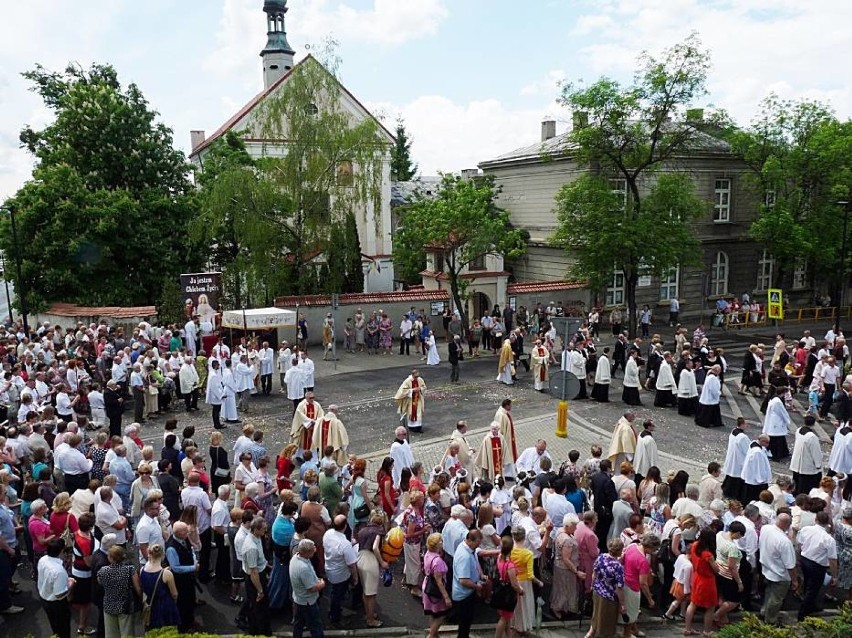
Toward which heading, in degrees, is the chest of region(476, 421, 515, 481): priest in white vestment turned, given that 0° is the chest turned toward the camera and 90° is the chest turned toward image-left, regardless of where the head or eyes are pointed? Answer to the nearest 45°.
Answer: approximately 315°

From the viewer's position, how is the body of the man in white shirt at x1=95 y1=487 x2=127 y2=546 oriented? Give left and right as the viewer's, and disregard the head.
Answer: facing away from the viewer and to the right of the viewer

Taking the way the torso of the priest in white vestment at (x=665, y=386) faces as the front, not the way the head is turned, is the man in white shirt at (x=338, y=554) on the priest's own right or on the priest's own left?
on the priest's own right

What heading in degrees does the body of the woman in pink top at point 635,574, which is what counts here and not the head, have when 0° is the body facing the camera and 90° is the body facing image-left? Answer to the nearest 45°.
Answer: approximately 225°

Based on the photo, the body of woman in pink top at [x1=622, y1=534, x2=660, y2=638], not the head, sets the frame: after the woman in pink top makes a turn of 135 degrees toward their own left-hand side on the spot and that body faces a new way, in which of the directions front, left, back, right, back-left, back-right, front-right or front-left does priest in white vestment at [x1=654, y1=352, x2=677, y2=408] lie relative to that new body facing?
right
